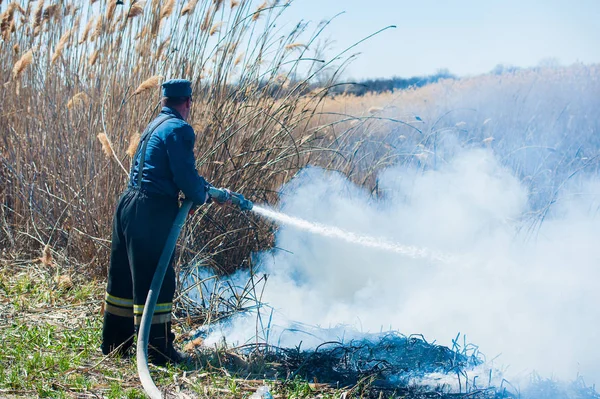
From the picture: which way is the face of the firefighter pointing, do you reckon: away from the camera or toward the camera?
away from the camera

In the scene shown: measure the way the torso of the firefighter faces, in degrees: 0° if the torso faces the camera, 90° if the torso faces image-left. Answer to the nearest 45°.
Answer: approximately 225°
